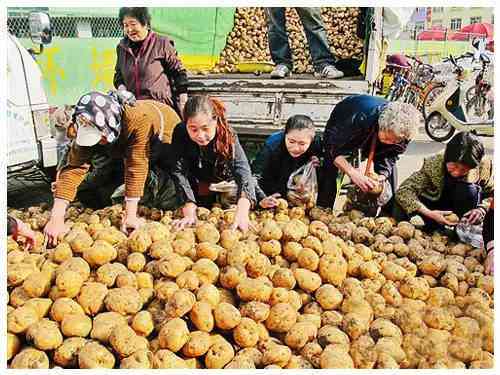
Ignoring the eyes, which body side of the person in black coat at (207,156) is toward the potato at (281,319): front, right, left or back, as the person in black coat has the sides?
front

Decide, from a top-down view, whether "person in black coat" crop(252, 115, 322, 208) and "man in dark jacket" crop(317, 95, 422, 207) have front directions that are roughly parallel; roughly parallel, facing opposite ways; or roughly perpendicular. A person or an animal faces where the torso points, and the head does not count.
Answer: roughly parallel

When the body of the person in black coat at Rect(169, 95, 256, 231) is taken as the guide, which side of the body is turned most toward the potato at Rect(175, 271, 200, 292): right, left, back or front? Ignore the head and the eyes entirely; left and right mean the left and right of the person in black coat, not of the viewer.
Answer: front

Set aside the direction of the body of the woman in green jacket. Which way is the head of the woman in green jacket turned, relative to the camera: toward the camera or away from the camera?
toward the camera

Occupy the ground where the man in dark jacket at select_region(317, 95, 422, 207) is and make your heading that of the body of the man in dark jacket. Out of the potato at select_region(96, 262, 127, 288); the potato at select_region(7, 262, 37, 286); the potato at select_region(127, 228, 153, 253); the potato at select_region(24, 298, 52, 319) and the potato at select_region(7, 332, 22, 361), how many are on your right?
5

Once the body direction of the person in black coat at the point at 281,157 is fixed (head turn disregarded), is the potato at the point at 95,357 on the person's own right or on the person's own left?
on the person's own right

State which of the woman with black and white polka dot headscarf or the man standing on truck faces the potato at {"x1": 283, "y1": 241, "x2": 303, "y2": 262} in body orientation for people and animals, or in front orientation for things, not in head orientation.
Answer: the man standing on truck

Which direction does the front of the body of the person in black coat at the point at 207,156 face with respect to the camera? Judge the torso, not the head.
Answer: toward the camera

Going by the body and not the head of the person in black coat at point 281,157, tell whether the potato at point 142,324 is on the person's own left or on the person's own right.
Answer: on the person's own right

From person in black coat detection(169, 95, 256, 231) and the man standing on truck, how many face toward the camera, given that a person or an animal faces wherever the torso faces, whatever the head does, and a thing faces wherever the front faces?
2

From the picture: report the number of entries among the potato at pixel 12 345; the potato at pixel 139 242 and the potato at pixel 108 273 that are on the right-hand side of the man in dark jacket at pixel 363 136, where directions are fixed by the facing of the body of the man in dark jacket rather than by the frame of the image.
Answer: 3

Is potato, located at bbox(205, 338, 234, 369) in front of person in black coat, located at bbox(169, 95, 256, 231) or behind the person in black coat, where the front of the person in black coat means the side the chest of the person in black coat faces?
in front

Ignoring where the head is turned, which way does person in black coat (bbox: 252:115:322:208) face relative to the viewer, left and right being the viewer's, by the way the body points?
facing the viewer and to the right of the viewer
